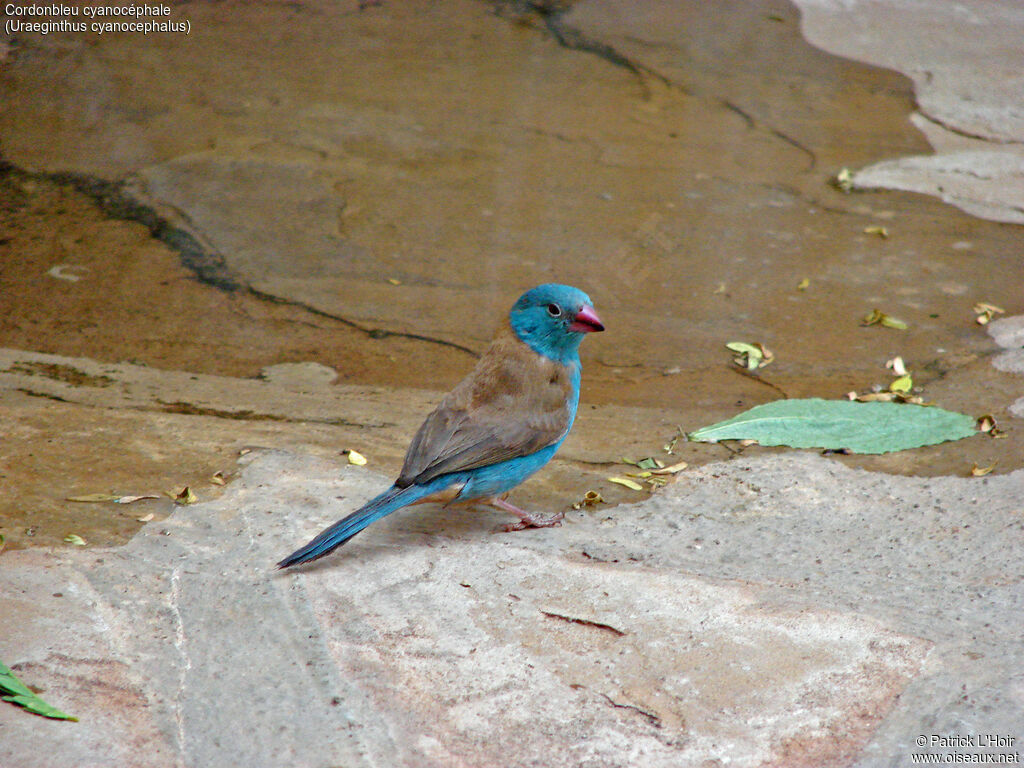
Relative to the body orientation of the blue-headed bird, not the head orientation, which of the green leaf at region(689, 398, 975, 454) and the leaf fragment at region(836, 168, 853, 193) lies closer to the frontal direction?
the green leaf

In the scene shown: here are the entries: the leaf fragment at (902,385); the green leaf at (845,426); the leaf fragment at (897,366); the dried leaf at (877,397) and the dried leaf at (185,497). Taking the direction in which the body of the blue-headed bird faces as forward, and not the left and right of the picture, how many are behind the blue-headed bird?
1

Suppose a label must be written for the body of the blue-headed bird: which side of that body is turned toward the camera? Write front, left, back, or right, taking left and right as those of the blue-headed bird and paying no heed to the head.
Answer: right

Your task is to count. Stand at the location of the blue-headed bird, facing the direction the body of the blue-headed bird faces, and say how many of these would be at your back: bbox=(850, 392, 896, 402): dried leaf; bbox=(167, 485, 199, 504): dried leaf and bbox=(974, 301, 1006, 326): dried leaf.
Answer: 1

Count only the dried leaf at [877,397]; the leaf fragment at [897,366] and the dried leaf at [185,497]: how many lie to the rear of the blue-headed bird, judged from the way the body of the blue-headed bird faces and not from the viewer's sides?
1

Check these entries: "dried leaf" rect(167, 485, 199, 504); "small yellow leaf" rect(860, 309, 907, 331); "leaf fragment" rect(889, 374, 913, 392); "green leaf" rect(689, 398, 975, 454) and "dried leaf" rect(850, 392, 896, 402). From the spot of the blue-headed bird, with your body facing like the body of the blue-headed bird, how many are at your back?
1

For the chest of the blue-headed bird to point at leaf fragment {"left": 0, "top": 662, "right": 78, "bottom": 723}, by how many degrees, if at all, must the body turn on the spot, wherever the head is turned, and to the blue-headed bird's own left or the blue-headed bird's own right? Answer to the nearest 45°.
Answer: approximately 135° to the blue-headed bird's own right

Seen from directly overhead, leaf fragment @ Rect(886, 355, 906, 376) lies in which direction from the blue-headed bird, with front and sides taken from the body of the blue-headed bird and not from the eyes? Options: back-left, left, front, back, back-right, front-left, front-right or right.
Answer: front-left
